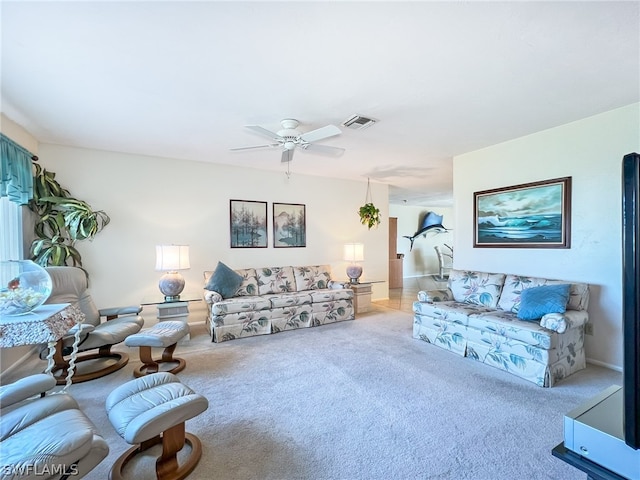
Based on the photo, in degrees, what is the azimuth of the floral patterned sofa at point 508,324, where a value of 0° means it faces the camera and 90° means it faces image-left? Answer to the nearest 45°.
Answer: approximately 45°

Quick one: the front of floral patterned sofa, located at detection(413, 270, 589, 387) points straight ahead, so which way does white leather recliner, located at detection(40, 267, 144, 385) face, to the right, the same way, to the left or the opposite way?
the opposite way

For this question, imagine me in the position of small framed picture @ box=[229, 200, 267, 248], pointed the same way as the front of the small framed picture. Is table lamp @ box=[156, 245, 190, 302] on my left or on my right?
on my right

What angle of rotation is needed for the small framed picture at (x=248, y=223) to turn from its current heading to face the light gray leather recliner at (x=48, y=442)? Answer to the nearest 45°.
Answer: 0° — it already faces it

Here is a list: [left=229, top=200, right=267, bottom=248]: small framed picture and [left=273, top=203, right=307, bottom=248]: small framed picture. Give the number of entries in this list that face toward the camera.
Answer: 2

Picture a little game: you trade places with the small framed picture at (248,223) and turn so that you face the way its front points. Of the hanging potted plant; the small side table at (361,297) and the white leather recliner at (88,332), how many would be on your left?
2

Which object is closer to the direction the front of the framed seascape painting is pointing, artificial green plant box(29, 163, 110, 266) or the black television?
the artificial green plant

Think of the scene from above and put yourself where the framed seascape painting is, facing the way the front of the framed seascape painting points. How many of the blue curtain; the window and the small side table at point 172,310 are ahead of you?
3

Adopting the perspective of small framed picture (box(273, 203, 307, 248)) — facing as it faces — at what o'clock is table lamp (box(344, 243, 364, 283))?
The table lamp is roughly at 9 o'clock from the small framed picture.

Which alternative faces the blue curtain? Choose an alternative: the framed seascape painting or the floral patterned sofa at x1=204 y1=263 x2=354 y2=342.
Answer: the framed seascape painting

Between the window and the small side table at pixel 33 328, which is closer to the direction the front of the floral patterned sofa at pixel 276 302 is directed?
the small side table

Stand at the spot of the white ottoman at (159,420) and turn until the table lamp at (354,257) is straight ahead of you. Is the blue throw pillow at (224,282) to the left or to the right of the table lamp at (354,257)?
left

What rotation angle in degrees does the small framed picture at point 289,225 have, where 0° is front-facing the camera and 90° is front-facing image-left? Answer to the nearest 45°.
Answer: approximately 0°

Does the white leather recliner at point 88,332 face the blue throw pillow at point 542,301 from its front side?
yes
